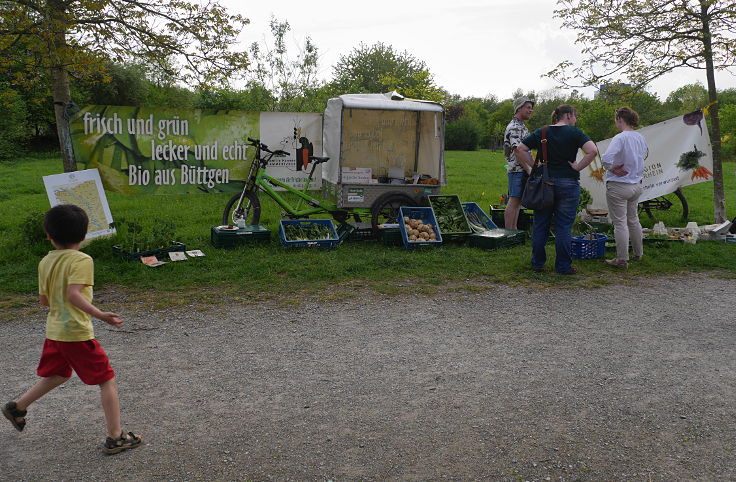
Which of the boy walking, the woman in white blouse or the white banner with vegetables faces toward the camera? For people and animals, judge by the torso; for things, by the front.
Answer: the white banner with vegetables

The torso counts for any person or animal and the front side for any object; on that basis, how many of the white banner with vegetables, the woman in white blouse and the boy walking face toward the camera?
1

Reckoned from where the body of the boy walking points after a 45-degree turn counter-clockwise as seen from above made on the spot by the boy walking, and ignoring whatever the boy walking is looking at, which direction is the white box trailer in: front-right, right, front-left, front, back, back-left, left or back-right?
front-right

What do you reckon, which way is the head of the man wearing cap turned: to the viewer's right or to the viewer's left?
to the viewer's right

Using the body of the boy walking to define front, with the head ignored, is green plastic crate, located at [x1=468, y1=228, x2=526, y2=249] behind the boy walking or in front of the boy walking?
in front

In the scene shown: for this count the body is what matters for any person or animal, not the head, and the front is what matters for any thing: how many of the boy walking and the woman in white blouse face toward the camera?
0

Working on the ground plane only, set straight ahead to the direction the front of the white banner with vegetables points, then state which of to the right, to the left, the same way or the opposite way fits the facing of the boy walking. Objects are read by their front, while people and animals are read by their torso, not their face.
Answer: the opposite way

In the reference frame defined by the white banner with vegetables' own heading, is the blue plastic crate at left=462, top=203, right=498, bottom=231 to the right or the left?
on its right

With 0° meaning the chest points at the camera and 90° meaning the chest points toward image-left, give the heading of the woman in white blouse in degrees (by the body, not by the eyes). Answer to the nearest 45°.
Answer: approximately 135°

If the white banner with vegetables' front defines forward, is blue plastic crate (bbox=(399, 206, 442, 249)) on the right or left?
on its right

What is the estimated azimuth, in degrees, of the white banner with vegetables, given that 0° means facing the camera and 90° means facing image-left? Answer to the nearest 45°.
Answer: approximately 0°

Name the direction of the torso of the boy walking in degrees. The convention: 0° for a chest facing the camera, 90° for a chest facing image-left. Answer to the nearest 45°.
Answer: approximately 225°

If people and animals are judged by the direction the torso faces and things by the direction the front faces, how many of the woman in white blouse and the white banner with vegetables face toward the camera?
1

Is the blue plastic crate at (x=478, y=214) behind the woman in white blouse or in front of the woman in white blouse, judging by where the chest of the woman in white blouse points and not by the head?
in front

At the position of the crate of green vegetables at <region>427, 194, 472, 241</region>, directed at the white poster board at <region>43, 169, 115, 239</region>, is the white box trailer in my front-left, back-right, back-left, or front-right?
front-right
